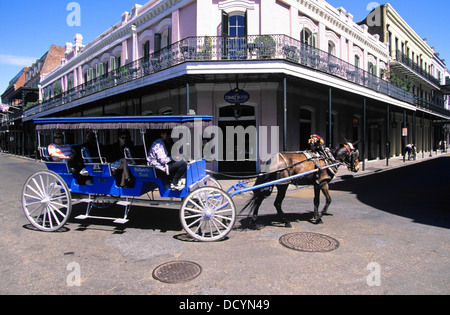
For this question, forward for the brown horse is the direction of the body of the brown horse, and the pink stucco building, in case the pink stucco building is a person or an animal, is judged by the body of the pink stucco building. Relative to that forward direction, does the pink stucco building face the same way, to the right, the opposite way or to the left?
to the right

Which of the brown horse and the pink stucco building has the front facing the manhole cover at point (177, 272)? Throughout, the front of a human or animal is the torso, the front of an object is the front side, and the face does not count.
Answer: the pink stucco building

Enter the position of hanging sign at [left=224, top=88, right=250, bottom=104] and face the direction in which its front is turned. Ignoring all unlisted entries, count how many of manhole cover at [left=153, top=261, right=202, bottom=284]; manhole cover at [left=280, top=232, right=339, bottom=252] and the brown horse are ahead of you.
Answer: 3

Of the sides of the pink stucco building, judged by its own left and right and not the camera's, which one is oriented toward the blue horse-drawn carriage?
front

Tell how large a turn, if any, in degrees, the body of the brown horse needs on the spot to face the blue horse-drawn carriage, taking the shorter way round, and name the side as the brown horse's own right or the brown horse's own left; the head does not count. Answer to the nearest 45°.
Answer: approximately 135° to the brown horse's own right

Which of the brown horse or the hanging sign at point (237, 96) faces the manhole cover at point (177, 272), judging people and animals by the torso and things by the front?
the hanging sign

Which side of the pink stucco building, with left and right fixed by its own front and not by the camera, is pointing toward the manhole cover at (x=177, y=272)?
front

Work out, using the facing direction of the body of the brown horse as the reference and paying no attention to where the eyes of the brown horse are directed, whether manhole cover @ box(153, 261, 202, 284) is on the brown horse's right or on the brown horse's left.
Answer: on the brown horse's right

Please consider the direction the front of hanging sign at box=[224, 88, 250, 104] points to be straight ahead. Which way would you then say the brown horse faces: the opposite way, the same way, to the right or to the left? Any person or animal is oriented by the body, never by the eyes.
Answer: to the left

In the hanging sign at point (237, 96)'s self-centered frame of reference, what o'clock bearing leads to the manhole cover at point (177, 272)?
The manhole cover is roughly at 12 o'clock from the hanging sign.

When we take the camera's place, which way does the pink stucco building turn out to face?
facing the viewer

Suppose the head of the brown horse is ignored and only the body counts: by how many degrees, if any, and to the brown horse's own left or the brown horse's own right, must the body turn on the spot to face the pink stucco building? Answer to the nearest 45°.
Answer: approximately 90° to the brown horse's own left

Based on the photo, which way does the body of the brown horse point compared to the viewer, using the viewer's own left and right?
facing to the right of the viewer

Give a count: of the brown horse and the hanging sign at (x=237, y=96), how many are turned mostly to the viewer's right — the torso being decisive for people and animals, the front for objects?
1
